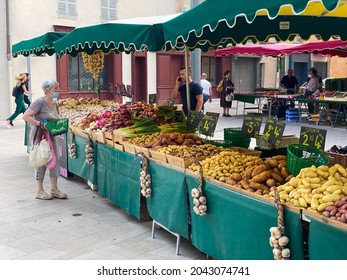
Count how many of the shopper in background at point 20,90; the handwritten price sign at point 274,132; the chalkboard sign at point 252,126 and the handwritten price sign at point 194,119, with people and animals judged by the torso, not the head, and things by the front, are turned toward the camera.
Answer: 3

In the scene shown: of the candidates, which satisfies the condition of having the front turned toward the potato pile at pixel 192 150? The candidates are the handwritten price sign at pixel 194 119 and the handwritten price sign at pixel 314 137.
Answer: the handwritten price sign at pixel 194 119

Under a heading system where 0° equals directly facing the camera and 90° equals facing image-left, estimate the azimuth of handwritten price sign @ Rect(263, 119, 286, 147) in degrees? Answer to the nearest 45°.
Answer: approximately 0°

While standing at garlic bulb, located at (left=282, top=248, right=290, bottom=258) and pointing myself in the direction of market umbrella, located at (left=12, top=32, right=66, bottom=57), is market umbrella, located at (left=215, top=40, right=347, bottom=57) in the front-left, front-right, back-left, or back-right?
front-right

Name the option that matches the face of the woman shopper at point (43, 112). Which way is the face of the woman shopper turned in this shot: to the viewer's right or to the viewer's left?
to the viewer's right

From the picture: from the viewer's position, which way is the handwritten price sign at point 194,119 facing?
facing the viewer

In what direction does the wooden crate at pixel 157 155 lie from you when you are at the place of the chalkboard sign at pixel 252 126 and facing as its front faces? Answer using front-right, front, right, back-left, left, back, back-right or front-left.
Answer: front-right

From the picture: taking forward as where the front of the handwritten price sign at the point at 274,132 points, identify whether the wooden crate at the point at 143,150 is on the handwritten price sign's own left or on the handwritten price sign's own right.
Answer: on the handwritten price sign's own right

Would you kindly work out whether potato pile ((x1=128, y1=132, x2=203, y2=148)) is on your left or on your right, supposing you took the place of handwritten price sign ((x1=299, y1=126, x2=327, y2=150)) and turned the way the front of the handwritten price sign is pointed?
on your right

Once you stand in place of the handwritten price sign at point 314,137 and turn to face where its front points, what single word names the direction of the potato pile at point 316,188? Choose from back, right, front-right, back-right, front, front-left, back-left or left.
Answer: front
